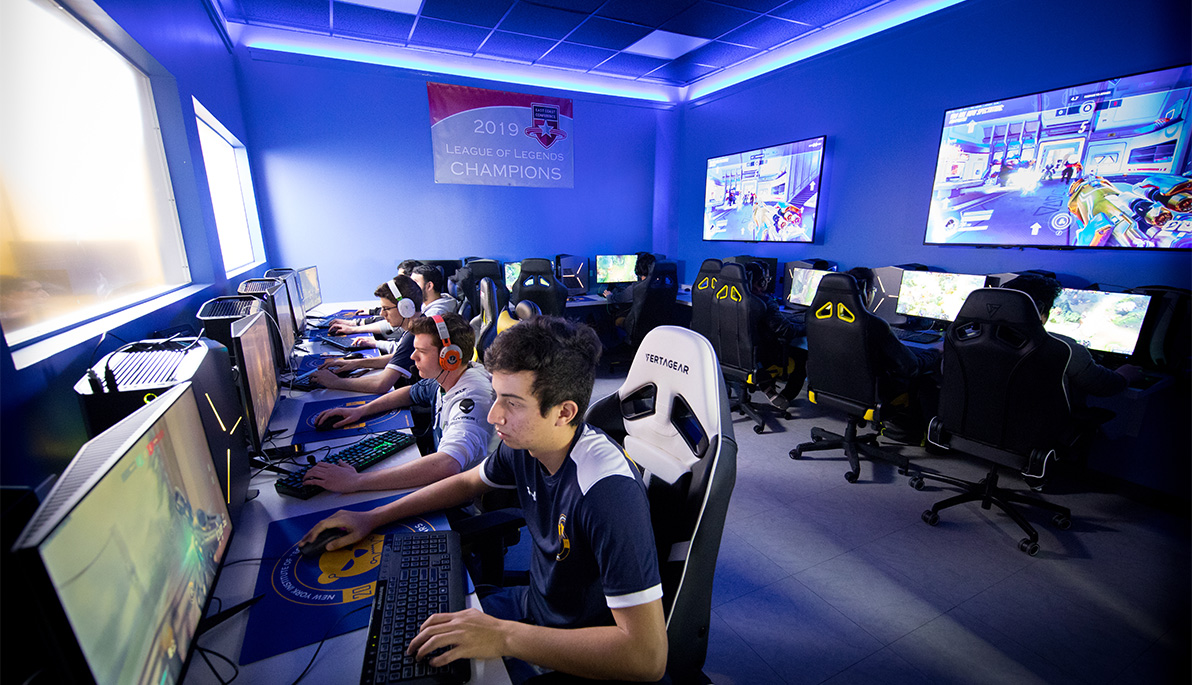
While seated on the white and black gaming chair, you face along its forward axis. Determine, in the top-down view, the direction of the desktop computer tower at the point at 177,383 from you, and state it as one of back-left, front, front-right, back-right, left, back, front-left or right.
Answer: front-right

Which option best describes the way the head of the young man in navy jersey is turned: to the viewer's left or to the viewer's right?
to the viewer's left

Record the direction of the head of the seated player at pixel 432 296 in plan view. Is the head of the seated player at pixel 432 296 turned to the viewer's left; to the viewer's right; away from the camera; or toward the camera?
to the viewer's left

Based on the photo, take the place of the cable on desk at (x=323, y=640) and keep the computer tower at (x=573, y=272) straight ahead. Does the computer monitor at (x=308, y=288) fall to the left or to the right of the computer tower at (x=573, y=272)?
left

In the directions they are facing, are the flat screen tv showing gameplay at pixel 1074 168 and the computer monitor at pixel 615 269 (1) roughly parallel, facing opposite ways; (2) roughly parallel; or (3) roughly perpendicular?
roughly perpendicular

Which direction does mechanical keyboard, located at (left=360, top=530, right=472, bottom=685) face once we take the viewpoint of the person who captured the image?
facing to the right of the viewer

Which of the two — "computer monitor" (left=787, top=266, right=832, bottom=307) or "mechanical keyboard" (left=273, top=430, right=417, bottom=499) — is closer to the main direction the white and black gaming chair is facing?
the mechanical keyboard

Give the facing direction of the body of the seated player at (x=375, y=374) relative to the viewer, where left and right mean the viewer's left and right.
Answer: facing to the left of the viewer

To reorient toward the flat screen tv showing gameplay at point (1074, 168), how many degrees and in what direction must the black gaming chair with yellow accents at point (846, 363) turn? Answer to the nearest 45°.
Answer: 0° — it already faces it

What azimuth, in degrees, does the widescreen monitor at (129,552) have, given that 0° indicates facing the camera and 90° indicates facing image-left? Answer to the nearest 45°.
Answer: approximately 315°

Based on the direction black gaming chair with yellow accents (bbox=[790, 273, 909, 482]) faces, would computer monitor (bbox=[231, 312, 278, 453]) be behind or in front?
behind

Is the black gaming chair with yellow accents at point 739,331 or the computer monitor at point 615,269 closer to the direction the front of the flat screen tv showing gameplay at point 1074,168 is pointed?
the black gaming chair with yellow accents

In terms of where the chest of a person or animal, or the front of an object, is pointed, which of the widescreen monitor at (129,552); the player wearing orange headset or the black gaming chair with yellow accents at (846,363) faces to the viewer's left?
the player wearing orange headset

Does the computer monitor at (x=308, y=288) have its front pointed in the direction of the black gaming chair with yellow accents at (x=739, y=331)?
yes

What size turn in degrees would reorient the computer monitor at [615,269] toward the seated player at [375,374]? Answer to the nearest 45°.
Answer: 0° — it already faces them

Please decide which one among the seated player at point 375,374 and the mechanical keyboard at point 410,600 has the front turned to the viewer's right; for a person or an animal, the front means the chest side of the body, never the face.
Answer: the mechanical keyboard

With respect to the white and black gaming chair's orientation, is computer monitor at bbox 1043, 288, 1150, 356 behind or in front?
behind

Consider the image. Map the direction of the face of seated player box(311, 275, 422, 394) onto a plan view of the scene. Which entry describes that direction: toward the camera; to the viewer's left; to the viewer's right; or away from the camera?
to the viewer's left

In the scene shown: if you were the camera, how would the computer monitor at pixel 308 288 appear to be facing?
facing the viewer and to the right of the viewer

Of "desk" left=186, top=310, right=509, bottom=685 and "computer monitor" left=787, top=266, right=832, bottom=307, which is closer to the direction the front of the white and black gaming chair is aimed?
the desk

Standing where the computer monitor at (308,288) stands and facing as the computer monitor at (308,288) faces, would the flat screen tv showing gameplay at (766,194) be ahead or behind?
ahead
